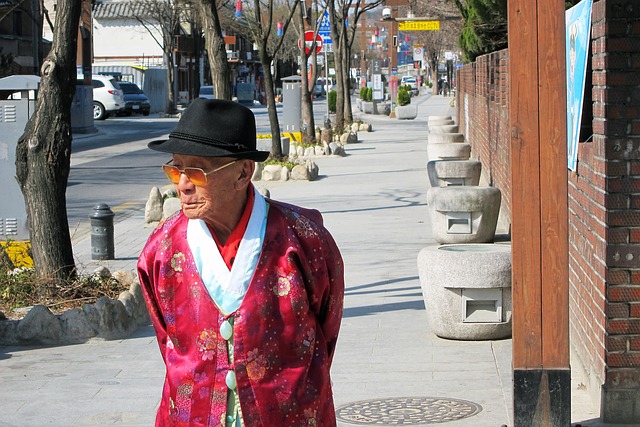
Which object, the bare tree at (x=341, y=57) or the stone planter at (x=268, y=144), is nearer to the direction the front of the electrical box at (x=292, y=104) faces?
the stone planter

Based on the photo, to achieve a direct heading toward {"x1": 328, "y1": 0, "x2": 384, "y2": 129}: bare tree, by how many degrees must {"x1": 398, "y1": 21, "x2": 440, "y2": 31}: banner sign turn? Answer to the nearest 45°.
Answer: approximately 45° to its right

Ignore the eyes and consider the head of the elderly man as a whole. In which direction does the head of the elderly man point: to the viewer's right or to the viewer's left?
to the viewer's left

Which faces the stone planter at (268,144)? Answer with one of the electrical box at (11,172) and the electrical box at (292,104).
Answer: the electrical box at (292,104)

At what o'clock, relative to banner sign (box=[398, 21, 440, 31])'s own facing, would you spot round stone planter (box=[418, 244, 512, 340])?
The round stone planter is roughly at 12 o'clock from the banner sign.

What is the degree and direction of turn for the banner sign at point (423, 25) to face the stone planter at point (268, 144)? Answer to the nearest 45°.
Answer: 0° — it already faces it

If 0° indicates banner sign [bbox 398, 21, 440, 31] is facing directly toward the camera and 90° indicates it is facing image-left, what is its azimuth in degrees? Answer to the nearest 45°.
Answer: approximately 0°

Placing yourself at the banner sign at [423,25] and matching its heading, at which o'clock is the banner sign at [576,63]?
the banner sign at [576,63] is roughly at 12 o'clock from the banner sign at [423,25].

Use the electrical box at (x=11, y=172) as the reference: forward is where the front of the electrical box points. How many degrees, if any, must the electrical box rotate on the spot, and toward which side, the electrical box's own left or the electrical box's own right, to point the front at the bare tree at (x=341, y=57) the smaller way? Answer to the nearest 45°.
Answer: approximately 135° to the electrical box's own left

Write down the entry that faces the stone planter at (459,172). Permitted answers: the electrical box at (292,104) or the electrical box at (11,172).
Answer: the electrical box at (292,104)
